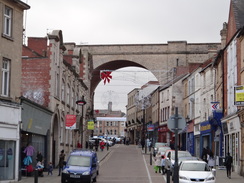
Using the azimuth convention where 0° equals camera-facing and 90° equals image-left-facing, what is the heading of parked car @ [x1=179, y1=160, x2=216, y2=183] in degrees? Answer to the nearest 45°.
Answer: approximately 0°

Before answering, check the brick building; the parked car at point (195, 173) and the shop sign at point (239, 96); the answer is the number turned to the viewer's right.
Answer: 1

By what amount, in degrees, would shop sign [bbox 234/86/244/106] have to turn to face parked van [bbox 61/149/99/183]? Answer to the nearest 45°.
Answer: approximately 45° to its right

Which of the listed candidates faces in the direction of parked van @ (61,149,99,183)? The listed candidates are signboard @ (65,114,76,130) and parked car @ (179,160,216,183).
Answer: the signboard

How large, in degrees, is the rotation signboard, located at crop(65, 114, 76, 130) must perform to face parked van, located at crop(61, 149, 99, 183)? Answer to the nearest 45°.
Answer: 0° — it already faces it

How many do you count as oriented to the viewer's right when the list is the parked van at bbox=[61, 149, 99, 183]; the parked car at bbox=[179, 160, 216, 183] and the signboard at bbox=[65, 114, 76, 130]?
0

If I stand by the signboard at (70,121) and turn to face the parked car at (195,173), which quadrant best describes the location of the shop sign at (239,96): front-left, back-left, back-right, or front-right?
front-left

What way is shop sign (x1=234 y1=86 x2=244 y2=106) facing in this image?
toward the camera

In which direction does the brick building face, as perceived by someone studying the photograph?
facing to the right of the viewer

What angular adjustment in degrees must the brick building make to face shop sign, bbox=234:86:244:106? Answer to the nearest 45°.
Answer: approximately 45° to its right

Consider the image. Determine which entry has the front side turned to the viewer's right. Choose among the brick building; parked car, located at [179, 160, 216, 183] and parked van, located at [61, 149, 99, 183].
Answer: the brick building
